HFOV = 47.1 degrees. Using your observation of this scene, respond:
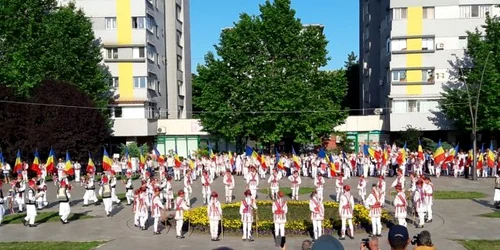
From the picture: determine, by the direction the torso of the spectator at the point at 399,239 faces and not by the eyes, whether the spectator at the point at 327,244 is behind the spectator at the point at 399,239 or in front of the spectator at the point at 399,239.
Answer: behind

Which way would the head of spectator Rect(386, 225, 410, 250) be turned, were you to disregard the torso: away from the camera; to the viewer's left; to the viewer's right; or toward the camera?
away from the camera

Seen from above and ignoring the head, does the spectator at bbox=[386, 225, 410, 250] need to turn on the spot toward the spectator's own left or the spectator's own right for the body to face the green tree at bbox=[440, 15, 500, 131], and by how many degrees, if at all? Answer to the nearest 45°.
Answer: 0° — they already face it

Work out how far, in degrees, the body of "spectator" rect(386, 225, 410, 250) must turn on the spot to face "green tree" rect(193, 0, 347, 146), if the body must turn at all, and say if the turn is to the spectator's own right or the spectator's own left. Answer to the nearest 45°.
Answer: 0° — they already face it

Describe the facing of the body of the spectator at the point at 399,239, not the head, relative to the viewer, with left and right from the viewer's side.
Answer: facing away from the viewer

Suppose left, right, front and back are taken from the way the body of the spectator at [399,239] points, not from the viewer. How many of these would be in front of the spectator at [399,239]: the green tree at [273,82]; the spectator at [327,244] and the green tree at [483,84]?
2

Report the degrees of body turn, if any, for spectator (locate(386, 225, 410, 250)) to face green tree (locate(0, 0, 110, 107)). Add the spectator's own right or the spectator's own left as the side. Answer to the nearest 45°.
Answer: approximately 45° to the spectator's own left
